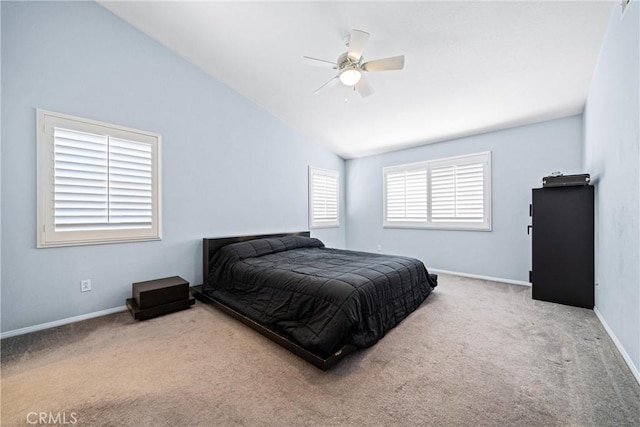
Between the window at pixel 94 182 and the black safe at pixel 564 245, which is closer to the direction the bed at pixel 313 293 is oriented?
the black safe

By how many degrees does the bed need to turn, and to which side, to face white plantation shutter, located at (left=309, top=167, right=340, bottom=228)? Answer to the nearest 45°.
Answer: approximately 135° to its left

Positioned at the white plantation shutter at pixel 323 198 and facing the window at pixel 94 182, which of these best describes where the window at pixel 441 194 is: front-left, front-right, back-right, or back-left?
back-left

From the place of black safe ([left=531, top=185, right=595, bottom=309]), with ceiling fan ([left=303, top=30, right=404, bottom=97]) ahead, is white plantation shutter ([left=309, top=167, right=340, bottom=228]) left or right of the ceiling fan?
right

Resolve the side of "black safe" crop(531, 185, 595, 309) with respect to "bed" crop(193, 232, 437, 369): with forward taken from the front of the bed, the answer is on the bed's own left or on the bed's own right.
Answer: on the bed's own left

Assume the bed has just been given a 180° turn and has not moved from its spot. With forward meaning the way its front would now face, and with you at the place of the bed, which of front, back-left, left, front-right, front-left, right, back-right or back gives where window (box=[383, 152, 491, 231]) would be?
right

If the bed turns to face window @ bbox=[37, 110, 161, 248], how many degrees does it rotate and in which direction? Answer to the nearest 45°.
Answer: approximately 135° to its right
